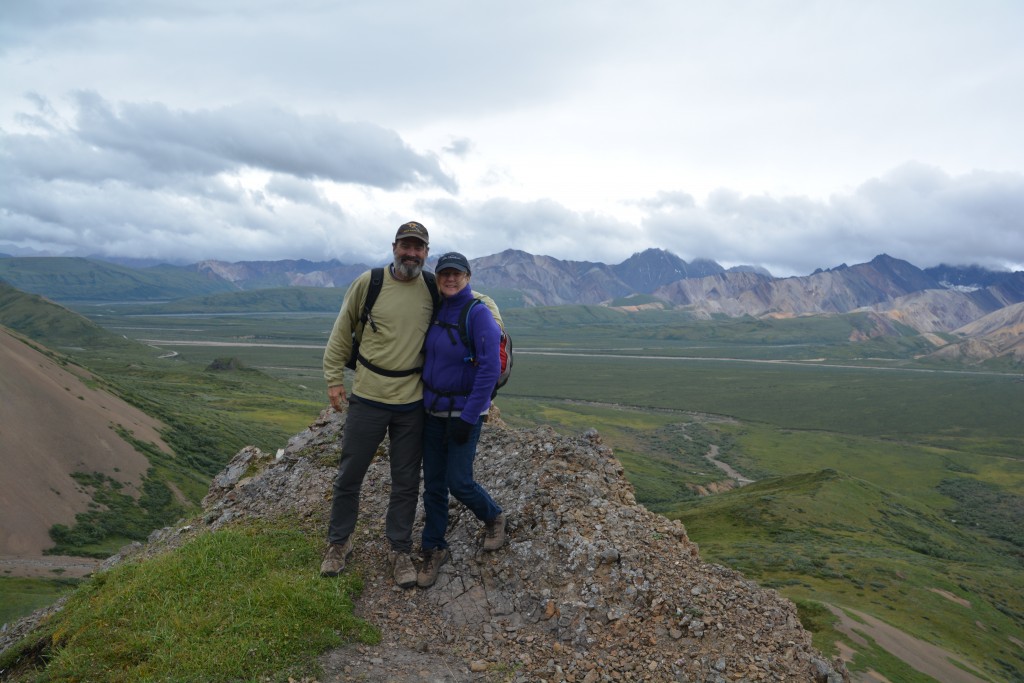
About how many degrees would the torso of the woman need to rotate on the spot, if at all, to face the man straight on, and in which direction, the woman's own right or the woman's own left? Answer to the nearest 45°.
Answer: approximately 45° to the woman's own right

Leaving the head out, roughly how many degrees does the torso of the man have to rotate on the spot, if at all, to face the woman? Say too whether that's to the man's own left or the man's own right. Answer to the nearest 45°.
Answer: approximately 90° to the man's own left

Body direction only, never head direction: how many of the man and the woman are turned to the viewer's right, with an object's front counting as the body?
0

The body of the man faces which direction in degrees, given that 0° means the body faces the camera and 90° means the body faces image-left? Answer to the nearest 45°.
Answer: approximately 0°
